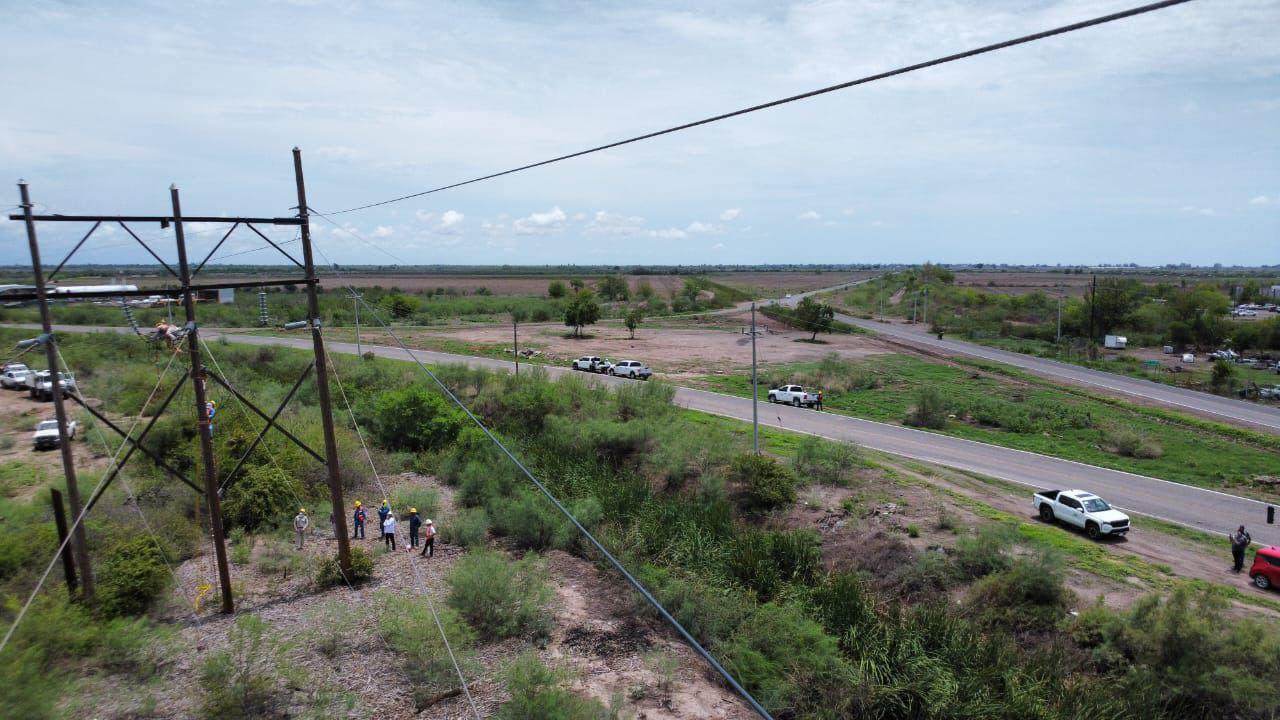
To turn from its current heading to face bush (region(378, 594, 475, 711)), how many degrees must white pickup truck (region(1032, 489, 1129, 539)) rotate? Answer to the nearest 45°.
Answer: approximately 90° to its right

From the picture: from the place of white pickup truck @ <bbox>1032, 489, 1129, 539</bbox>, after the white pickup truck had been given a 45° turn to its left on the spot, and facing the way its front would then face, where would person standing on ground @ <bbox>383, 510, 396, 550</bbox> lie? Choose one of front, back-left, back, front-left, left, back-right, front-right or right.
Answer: back-right

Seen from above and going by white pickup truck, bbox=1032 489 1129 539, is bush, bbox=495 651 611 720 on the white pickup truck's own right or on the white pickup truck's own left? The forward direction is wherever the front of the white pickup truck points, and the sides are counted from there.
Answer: on the white pickup truck's own right

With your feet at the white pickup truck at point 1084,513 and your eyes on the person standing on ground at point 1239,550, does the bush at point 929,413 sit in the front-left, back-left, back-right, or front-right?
back-left

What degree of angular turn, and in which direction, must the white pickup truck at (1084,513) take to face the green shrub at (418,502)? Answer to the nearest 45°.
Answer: approximately 90° to its right

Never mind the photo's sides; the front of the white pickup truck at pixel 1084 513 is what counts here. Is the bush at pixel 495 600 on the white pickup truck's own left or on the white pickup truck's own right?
on the white pickup truck's own right

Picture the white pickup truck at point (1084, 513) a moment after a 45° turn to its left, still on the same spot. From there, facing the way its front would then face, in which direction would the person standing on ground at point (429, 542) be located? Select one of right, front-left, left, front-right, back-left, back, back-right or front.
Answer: back-right

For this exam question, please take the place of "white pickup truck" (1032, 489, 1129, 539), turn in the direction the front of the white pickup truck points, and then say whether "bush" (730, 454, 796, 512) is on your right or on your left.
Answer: on your right

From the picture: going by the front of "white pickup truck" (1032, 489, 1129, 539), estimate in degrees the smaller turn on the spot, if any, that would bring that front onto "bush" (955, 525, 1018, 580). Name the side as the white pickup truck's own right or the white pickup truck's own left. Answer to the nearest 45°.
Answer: approximately 90° to the white pickup truck's own right

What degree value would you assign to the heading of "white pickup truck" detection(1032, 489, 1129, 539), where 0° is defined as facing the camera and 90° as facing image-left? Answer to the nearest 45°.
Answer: approximately 315°

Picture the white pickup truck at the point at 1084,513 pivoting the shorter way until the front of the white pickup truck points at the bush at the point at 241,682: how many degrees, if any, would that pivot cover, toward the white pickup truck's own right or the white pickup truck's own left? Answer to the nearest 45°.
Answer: approximately 90° to the white pickup truck's own right
